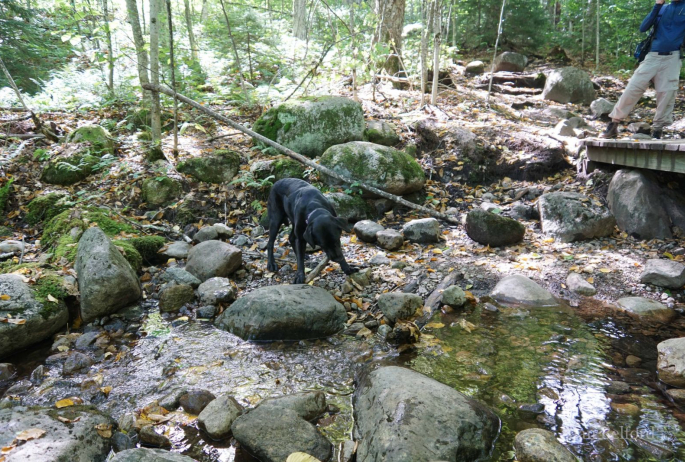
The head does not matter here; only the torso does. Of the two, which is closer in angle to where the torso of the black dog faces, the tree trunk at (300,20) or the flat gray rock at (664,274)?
the flat gray rock

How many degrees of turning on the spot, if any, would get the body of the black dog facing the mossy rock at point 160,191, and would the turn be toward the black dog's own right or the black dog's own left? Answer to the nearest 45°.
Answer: approximately 180°

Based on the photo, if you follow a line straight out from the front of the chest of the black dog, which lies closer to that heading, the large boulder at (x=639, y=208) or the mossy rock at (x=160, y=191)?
the large boulder

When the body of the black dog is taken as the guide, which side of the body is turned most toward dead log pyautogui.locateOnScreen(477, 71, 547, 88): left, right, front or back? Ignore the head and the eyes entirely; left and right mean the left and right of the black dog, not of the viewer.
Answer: left

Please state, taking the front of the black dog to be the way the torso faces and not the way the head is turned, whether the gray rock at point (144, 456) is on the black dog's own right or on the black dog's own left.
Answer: on the black dog's own right

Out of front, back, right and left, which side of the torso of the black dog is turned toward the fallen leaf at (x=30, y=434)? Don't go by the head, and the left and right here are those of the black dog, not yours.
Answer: right

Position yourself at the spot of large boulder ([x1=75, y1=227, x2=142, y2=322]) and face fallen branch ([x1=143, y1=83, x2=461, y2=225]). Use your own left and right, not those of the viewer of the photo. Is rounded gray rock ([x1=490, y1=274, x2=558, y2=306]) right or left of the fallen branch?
right

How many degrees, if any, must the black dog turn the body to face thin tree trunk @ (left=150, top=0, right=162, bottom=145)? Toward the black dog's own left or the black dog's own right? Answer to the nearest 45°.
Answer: approximately 180°

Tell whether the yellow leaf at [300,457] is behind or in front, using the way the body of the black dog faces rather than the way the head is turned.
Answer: in front

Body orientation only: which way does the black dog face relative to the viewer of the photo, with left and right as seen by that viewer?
facing the viewer and to the right of the viewer

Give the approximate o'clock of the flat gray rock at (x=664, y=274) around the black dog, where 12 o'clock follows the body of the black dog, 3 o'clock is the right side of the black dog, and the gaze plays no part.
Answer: The flat gray rock is roughly at 11 o'clock from the black dog.

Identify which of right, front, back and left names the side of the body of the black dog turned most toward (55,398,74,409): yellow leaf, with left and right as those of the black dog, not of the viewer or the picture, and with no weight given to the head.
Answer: right

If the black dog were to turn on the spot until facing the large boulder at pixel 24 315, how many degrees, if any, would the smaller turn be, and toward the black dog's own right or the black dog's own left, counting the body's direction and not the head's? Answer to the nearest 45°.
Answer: approximately 90° to the black dog's own right

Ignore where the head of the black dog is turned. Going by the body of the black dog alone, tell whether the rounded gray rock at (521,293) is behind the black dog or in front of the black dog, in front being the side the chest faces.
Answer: in front
